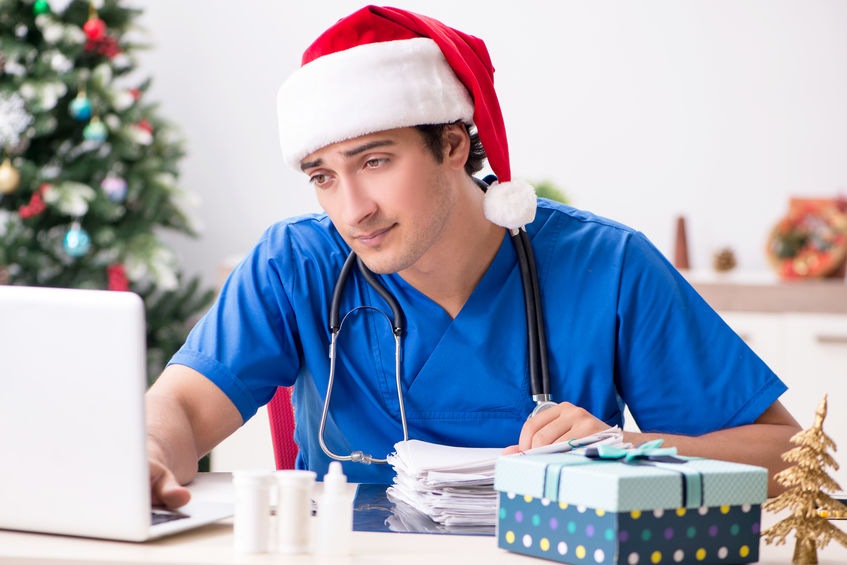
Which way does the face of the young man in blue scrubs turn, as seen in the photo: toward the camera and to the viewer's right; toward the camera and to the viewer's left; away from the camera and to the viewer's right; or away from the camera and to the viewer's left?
toward the camera and to the viewer's left

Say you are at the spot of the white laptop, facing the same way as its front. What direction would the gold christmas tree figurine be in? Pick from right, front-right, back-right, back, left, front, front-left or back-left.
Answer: front-right

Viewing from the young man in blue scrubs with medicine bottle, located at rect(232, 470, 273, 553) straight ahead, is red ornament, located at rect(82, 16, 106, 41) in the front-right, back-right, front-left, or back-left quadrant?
back-right

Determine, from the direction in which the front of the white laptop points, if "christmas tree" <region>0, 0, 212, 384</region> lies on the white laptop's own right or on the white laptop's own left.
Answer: on the white laptop's own left

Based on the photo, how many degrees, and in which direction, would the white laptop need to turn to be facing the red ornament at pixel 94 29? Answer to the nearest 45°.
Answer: approximately 45° to its left

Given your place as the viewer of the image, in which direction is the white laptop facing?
facing away from the viewer and to the right of the viewer

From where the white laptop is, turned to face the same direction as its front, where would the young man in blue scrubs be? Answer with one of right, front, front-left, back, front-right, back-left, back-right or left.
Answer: front
